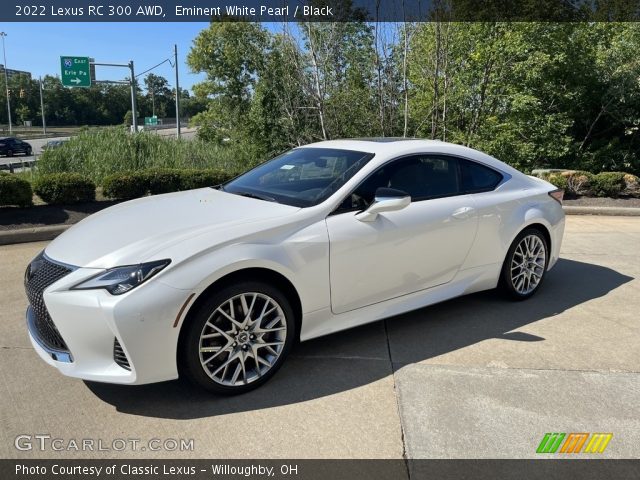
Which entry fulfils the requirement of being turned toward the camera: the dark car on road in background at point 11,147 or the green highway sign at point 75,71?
the green highway sign

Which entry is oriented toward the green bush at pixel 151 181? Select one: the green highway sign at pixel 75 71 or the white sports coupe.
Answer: the green highway sign

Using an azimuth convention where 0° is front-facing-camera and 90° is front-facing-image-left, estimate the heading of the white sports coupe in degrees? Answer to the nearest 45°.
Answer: approximately 45°

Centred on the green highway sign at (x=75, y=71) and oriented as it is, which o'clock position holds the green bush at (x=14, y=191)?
The green bush is roughly at 12 o'clock from the green highway sign.

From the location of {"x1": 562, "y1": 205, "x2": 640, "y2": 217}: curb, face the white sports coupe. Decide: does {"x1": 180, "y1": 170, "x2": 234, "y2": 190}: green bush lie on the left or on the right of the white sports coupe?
right

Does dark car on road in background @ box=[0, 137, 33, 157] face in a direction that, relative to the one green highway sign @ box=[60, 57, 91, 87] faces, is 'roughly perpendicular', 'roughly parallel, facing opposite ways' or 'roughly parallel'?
roughly perpendicular

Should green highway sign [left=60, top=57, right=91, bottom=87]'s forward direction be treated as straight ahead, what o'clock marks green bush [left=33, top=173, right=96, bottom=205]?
The green bush is roughly at 12 o'clock from the green highway sign.

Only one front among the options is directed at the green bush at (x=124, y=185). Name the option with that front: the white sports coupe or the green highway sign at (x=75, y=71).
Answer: the green highway sign

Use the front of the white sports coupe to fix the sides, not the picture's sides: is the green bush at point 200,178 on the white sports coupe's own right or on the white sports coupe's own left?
on the white sports coupe's own right

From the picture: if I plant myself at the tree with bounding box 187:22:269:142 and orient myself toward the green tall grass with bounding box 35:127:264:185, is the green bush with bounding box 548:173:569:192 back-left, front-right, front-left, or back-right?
front-left

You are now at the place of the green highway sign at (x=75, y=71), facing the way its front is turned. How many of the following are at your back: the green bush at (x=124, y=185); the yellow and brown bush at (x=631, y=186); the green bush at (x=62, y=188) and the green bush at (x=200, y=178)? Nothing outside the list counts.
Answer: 0

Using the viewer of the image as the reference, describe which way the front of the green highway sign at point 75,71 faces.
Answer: facing the viewer

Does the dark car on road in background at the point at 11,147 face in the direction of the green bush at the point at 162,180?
no

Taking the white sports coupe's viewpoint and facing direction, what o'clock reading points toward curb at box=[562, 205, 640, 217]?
The curb is roughly at 6 o'clock from the white sports coupe.

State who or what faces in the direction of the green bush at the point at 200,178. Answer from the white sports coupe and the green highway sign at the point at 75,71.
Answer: the green highway sign
